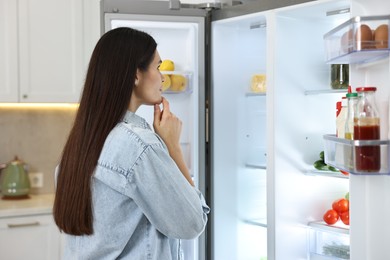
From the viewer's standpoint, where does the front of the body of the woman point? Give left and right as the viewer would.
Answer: facing away from the viewer and to the right of the viewer

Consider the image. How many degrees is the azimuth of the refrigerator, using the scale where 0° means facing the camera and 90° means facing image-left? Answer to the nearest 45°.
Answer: approximately 45°

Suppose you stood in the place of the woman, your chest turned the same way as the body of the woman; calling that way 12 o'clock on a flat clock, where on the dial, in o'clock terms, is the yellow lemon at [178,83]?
The yellow lemon is roughly at 11 o'clock from the woman.

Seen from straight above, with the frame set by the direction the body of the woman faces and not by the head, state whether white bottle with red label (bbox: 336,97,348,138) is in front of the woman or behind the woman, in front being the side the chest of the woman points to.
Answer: in front

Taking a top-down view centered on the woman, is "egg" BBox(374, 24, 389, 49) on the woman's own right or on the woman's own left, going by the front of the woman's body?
on the woman's own right

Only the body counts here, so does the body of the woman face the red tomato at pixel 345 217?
yes

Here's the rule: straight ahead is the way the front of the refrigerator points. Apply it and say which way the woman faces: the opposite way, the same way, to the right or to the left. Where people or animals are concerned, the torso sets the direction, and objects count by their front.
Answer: the opposite way

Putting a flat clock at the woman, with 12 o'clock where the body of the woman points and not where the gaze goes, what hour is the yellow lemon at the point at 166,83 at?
The yellow lemon is roughly at 11 o'clock from the woman.

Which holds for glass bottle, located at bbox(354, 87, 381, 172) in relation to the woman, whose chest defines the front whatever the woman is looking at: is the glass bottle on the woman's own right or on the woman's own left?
on the woman's own right
